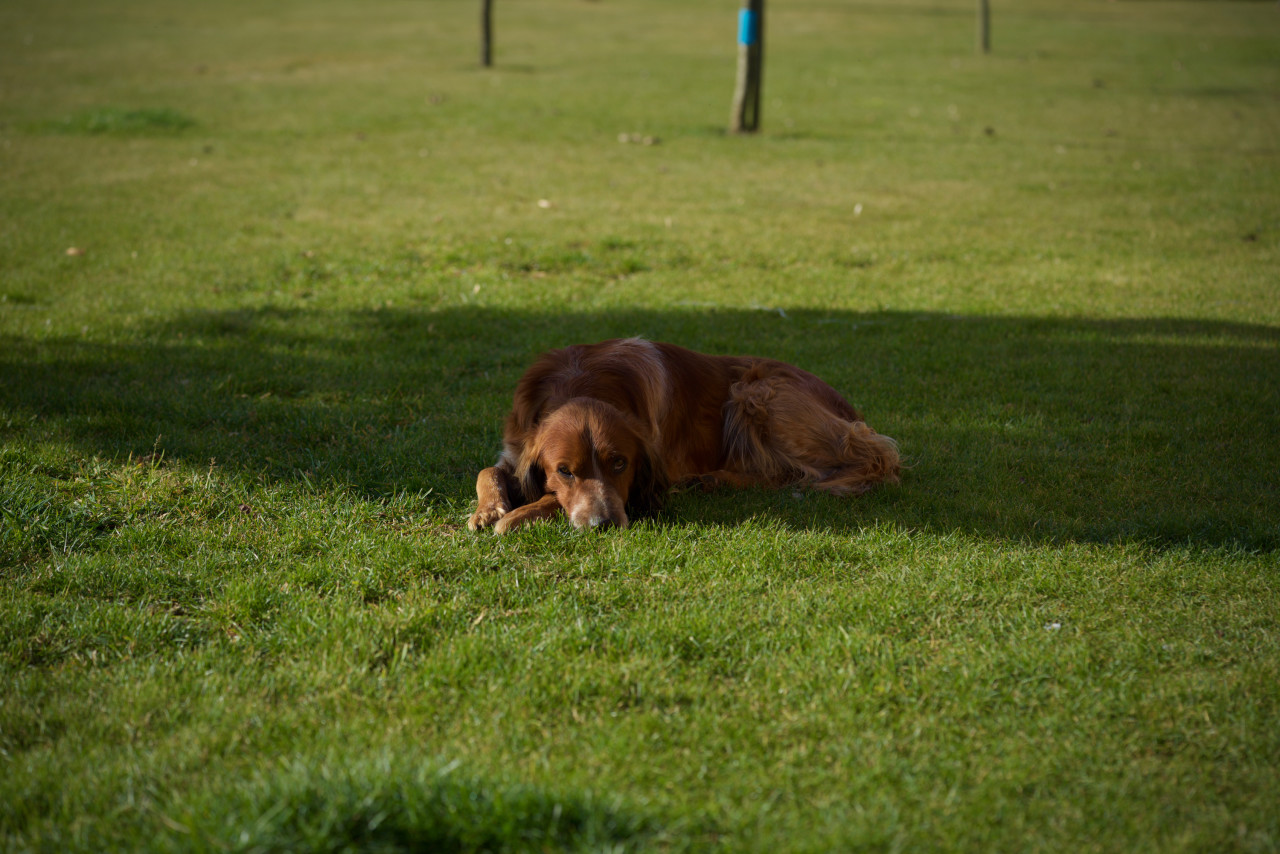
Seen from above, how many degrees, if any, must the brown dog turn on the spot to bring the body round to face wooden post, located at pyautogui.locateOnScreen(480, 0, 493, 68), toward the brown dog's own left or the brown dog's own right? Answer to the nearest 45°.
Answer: approximately 135° to the brown dog's own right

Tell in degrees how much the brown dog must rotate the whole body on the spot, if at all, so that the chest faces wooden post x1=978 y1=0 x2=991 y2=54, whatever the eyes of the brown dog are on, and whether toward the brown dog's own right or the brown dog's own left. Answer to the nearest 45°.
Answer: approximately 135° to the brown dog's own right

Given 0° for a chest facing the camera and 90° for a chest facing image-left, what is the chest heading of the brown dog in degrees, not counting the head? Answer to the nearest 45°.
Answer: approximately 45°

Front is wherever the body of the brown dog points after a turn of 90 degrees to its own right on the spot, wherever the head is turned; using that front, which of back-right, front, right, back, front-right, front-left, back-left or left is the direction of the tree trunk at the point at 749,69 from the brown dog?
front-right
